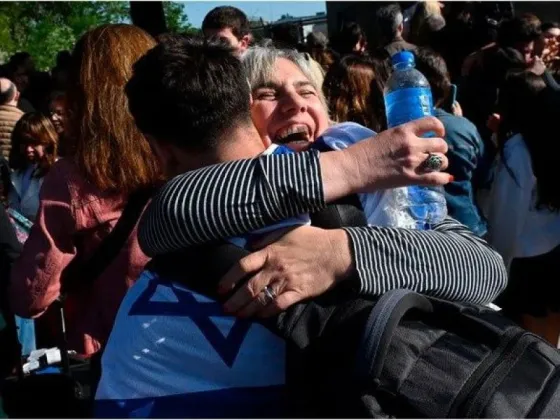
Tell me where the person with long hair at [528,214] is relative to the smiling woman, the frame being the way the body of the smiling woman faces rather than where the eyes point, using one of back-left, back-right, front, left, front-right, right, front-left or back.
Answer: back-left

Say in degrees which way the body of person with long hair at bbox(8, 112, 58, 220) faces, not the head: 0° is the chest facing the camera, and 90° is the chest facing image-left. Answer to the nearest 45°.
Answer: approximately 0°

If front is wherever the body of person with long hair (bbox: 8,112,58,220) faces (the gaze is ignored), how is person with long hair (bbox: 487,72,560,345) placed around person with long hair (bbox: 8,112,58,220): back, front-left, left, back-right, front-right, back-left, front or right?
front-left

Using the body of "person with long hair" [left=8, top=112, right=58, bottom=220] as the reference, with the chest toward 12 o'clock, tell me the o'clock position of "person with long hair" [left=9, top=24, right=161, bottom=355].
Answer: "person with long hair" [left=9, top=24, right=161, bottom=355] is roughly at 12 o'clock from "person with long hair" [left=8, top=112, right=58, bottom=220].

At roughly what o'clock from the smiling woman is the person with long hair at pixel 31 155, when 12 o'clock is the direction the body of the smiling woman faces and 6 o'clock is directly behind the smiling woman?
The person with long hair is roughly at 5 o'clock from the smiling woman.

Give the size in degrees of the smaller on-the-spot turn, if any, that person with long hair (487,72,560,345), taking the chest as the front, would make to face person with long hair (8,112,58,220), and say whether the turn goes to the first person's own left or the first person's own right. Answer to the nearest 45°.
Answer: approximately 45° to the first person's own left

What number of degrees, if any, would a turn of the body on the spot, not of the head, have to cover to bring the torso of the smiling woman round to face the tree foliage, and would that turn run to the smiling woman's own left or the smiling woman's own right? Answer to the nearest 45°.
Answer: approximately 180°

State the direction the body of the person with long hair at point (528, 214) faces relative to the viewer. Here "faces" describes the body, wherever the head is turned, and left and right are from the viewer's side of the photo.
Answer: facing away from the viewer and to the left of the viewer

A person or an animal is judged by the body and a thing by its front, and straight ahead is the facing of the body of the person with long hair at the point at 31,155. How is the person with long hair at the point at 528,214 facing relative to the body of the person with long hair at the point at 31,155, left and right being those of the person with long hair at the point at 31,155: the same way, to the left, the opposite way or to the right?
the opposite way

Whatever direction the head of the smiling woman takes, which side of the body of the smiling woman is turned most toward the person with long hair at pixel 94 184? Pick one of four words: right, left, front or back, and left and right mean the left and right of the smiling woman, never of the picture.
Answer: right

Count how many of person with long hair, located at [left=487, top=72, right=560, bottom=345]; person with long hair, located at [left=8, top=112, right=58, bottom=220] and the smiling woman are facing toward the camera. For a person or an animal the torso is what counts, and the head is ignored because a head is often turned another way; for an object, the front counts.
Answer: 2

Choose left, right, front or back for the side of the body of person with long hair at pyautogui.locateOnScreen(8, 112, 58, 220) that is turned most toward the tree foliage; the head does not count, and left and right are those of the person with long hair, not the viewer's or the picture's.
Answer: back

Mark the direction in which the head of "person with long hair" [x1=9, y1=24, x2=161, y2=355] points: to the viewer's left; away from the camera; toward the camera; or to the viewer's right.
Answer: away from the camera

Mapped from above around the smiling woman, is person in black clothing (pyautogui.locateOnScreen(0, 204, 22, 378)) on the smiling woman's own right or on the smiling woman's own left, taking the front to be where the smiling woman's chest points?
on the smiling woman's own right
